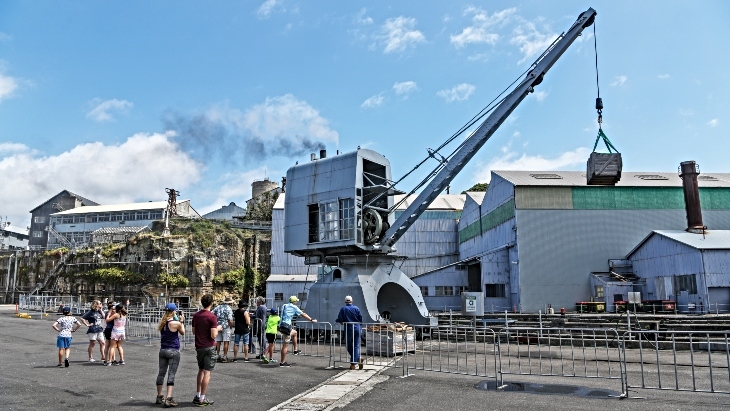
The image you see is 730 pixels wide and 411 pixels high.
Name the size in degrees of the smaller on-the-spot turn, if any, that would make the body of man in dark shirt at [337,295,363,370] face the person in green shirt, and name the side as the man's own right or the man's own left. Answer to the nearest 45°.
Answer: approximately 45° to the man's own left

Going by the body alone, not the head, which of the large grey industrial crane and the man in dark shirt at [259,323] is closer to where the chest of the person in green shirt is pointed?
the large grey industrial crane

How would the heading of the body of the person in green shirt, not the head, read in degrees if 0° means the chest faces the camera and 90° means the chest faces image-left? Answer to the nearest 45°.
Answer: approximately 225°

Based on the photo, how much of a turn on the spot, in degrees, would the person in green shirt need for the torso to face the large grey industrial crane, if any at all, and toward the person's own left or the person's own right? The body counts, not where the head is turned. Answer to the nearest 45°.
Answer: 0° — they already face it

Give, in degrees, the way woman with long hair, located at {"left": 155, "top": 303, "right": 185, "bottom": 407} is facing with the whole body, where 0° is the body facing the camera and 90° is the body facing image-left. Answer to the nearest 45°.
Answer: approximately 225°

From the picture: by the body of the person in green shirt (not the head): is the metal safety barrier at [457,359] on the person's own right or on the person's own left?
on the person's own right

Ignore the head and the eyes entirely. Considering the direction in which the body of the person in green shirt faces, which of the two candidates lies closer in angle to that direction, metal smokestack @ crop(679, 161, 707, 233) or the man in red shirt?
the metal smokestack
